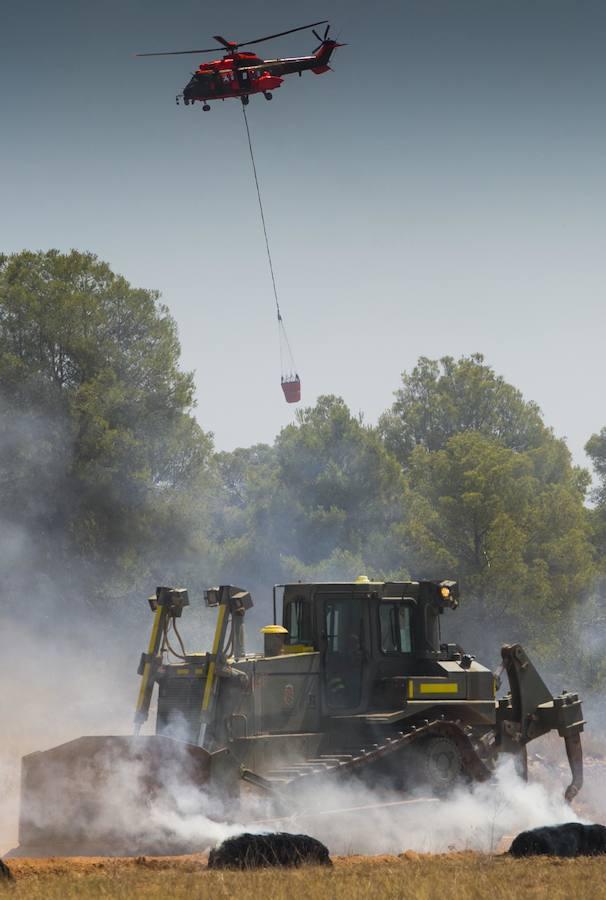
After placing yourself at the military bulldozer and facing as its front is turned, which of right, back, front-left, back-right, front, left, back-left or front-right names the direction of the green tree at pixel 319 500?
back-right

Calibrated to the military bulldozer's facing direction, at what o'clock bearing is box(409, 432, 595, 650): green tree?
The green tree is roughly at 5 o'clock from the military bulldozer.

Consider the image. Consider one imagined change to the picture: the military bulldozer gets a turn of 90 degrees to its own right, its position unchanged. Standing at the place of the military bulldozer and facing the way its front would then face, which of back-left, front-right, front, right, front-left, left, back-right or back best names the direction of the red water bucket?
front-right

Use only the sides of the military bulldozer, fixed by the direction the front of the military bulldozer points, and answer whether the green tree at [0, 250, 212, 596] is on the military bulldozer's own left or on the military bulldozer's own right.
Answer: on the military bulldozer's own right

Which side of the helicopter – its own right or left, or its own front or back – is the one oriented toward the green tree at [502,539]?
back

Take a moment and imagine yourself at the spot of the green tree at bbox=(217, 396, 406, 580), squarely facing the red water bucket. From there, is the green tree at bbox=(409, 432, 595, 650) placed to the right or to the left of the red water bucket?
left

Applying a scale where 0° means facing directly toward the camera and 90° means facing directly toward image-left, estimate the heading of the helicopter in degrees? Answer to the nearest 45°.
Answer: approximately 45°
